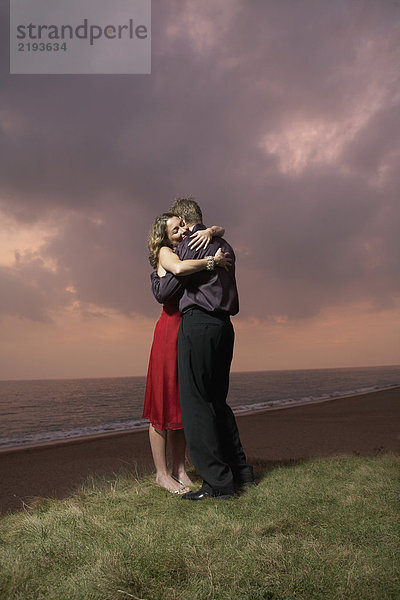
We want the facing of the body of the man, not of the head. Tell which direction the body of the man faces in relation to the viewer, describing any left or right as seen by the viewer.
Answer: facing away from the viewer and to the left of the viewer

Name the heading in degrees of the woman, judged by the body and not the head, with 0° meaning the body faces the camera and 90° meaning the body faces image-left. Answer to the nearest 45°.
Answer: approximately 315°

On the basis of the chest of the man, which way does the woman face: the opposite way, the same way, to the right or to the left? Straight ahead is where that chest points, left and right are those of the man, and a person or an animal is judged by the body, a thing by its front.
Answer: the opposite way

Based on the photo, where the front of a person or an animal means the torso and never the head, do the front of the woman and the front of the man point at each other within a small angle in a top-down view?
yes

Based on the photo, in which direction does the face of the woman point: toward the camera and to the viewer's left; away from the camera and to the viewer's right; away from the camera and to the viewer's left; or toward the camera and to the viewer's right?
toward the camera and to the viewer's right

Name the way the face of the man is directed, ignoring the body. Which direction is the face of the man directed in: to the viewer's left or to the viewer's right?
to the viewer's left
